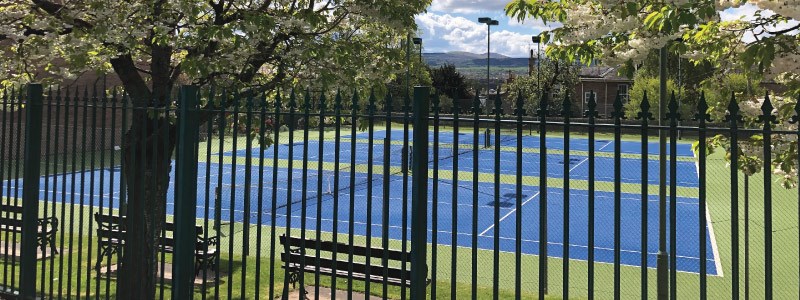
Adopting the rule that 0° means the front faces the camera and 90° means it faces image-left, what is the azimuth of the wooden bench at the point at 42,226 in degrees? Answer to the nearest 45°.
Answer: approximately 225°
